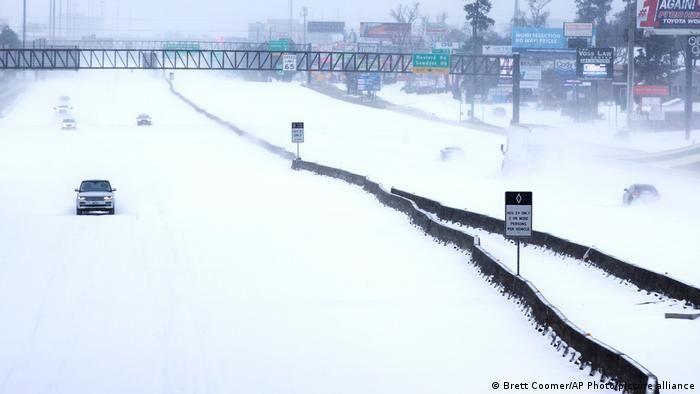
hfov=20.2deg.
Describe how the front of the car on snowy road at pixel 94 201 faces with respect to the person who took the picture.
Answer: facing the viewer

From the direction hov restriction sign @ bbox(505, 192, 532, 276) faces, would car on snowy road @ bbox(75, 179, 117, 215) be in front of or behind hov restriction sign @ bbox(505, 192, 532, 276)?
behind

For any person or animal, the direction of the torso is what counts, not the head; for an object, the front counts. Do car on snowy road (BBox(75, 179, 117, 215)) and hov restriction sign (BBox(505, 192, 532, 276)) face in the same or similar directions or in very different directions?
same or similar directions

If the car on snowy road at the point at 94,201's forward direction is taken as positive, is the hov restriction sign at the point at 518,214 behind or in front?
in front

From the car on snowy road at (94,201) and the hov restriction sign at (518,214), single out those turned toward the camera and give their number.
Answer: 2

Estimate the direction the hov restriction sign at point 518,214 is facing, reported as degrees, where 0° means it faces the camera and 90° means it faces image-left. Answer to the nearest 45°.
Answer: approximately 0°
